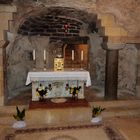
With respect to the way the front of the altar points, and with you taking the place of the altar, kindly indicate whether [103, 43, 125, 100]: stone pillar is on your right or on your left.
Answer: on your left

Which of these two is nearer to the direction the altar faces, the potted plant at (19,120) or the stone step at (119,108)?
the potted plant

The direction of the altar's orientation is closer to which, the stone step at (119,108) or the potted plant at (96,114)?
the potted plant

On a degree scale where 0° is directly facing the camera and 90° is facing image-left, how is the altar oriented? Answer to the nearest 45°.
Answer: approximately 0°

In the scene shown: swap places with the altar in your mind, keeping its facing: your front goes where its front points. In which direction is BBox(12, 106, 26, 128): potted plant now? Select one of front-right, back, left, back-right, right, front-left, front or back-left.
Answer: front-right

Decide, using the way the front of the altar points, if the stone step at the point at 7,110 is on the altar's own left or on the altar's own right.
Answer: on the altar's own right

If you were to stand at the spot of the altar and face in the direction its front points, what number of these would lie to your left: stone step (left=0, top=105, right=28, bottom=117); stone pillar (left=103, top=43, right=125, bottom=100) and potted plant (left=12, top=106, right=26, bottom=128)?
1

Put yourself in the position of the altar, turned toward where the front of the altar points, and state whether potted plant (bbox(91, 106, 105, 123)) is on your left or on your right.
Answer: on your left

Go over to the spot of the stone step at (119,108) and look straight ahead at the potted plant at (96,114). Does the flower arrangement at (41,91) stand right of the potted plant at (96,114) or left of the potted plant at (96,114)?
right

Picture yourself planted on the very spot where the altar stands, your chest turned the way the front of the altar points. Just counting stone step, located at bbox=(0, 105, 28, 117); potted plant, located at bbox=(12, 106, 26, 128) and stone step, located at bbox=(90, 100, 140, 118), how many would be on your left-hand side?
1

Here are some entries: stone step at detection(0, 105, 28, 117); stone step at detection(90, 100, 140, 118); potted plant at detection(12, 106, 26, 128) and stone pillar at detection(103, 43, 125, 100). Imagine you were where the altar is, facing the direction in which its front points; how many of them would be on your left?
2

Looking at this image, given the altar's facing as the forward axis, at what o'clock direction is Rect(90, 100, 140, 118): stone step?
The stone step is roughly at 9 o'clock from the altar.
